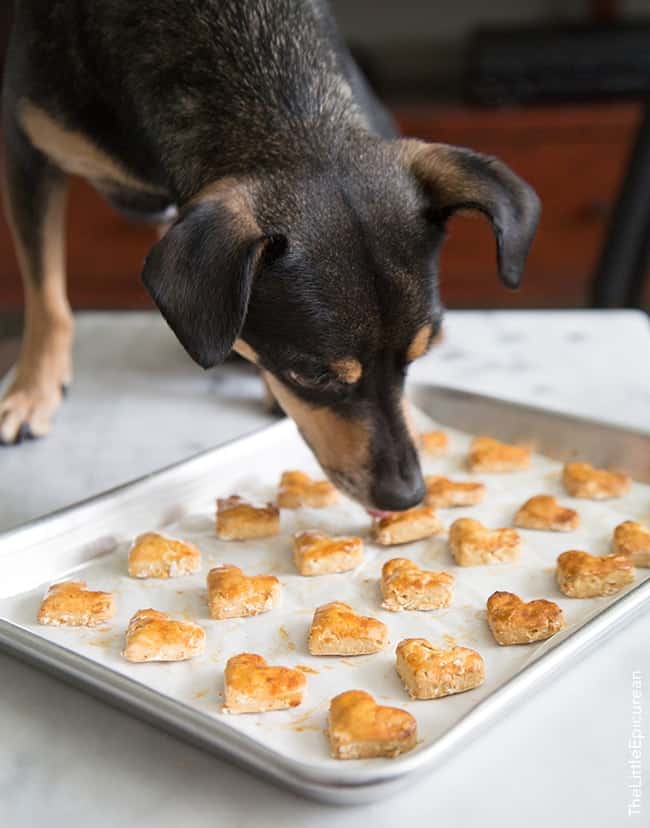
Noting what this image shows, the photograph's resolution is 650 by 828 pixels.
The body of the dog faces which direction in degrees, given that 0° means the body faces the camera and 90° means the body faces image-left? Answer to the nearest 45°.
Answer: approximately 315°

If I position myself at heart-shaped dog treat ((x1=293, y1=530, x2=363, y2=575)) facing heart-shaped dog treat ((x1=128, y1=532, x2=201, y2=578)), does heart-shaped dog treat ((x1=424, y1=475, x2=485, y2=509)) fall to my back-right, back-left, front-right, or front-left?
back-right
